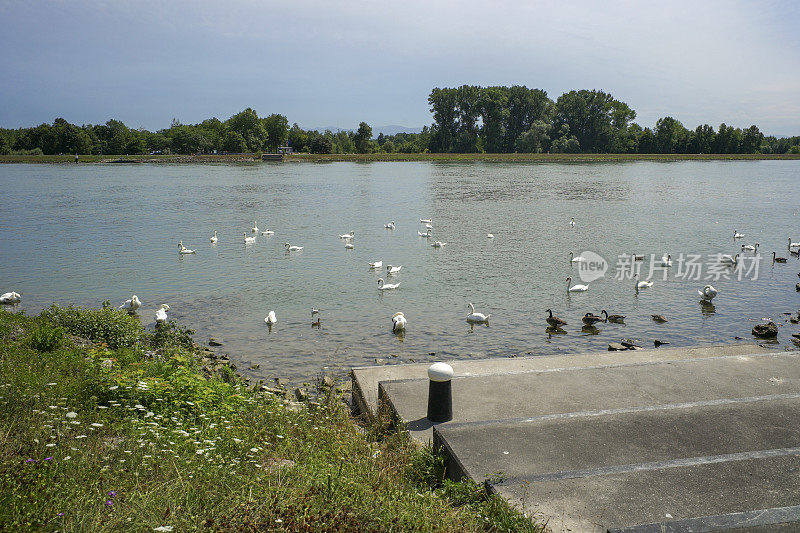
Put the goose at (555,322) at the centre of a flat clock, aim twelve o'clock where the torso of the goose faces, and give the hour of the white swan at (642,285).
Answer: The white swan is roughly at 4 o'clock from the goose.

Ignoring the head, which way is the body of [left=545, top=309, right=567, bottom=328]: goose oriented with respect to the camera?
to the viewer's left

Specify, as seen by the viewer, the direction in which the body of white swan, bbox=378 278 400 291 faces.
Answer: to the viewer's left

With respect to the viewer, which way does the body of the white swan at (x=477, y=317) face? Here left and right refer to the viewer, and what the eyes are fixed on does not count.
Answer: facing to the left of the viewer

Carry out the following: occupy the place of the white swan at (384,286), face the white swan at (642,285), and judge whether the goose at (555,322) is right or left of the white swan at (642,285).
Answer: right

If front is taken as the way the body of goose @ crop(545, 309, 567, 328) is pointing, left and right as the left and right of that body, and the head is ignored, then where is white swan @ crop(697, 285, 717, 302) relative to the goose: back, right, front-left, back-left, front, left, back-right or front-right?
back-right

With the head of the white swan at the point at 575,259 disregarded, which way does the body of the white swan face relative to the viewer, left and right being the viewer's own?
facing to the left of the viewer

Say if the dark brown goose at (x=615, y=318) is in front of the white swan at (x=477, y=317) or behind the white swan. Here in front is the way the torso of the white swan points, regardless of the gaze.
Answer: behind

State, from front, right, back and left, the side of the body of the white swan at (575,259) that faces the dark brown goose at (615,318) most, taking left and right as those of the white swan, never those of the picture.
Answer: left
